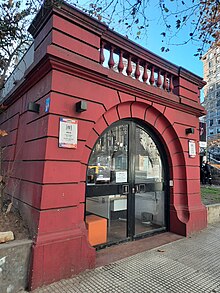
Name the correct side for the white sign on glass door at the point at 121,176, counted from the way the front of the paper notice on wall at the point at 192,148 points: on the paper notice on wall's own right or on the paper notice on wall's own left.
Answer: on the paper notice on wall's own right

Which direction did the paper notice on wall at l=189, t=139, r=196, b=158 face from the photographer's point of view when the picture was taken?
facing the viewer and to the right of the viewer

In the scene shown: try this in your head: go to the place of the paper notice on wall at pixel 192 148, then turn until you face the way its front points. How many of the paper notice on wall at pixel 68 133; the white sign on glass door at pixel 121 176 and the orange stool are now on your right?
3

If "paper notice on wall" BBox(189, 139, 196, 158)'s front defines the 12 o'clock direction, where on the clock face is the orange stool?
The orange stool is roughly at 3 o'clock from the paper notice on wall.

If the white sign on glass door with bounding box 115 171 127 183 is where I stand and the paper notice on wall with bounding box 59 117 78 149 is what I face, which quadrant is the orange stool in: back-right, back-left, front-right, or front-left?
front-right
